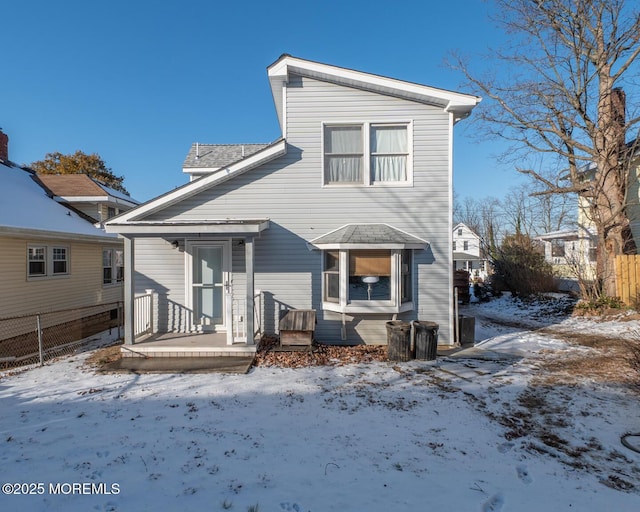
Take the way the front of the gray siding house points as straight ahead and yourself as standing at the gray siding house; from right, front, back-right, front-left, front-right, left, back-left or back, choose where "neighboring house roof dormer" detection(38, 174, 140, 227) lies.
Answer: back-right

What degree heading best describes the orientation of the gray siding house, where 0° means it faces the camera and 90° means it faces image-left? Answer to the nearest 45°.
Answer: approximately 0°

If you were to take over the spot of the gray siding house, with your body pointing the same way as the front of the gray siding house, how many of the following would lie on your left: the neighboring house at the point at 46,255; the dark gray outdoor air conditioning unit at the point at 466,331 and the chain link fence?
1

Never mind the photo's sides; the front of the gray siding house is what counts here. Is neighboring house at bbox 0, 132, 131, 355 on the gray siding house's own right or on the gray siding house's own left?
on the gray siding house's own right

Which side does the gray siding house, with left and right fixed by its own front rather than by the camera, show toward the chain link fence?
right

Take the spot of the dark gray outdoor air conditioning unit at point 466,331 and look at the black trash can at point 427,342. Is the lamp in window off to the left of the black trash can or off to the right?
right

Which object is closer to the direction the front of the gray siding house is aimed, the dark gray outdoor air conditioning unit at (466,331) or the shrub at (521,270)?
the dark gray outdoor air conditioning unit

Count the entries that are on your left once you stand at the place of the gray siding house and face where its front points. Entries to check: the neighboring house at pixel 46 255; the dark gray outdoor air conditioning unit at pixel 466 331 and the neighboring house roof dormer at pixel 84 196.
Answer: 1

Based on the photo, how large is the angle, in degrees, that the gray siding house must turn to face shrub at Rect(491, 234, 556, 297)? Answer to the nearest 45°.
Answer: approximately 135° to its left

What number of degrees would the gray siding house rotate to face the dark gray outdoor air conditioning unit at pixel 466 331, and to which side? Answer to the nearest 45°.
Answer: approximately 90° to its left

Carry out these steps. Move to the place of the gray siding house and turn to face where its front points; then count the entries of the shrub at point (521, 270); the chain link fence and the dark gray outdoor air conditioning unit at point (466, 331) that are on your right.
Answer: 1
